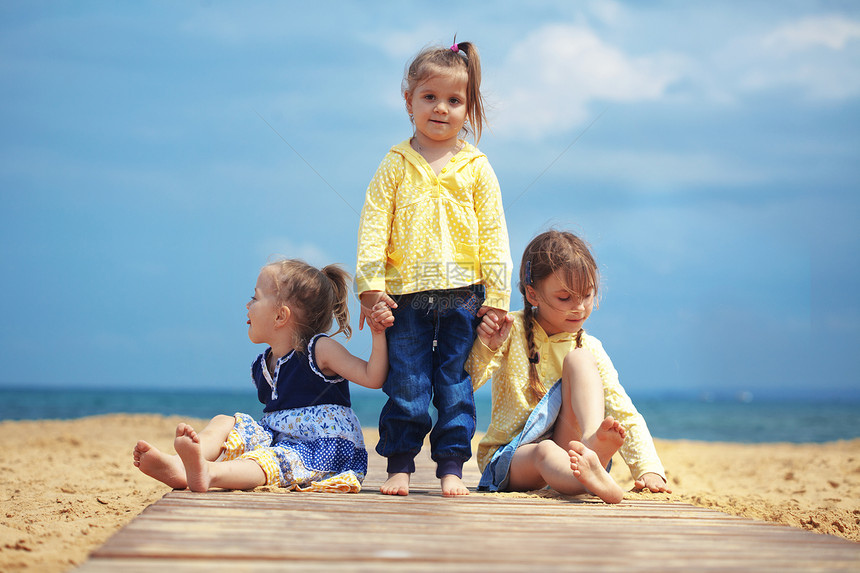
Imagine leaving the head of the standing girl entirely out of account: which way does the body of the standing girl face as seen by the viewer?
toward the camera

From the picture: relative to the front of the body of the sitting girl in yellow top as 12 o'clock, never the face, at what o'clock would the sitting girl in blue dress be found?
The sitting girl in blue dress is roughly at 4 o'clock from the sitting girl in yellow top.

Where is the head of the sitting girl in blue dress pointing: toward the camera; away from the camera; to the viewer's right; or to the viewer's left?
to the viewer's left

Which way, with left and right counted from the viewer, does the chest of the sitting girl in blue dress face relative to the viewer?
facing the viewer and to the left of the viewer

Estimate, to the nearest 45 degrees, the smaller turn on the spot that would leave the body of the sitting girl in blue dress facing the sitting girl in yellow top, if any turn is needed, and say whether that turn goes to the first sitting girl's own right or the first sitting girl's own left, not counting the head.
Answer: approximately 135° to the first sitting girl's own left

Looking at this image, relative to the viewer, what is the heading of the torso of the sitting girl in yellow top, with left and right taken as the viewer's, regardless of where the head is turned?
facing the viewer and to the right of the viewer

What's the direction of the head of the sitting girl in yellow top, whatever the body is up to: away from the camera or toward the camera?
toward the camera

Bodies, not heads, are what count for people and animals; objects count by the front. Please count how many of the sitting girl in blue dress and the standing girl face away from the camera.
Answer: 0

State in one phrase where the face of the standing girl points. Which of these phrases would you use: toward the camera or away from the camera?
toward the camera
